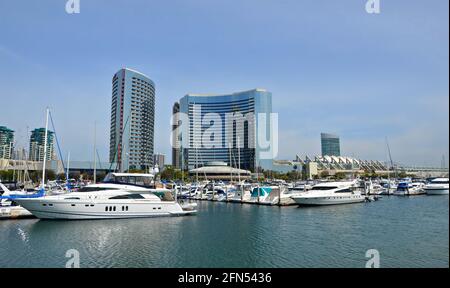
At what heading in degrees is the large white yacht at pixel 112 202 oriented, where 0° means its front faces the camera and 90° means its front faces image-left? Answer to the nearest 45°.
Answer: approximately 90°
